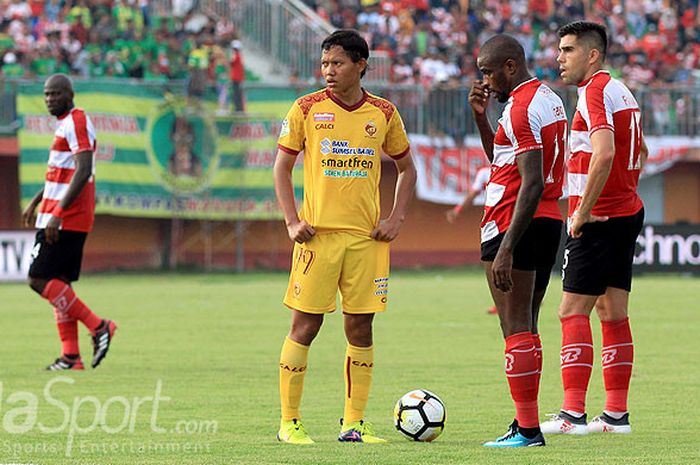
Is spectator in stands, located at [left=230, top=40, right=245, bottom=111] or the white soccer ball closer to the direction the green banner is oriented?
the white soccer ball

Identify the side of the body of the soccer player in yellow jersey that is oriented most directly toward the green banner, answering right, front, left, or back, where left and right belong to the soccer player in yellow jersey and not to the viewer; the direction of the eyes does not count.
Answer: back

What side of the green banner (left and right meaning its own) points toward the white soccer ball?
front

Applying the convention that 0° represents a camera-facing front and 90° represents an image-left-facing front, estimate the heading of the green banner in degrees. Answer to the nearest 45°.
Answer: approximately 0°

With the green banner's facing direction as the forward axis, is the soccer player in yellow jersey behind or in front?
in front

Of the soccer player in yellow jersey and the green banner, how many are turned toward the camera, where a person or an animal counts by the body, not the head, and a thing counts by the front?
2

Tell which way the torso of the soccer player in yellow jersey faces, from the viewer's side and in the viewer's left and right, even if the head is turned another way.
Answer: facing the viewer
